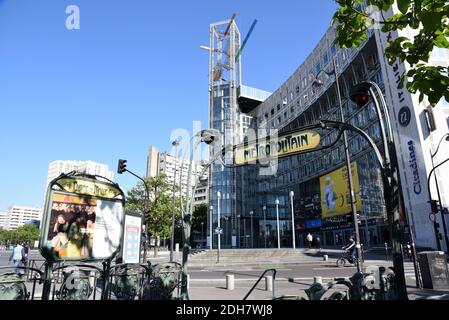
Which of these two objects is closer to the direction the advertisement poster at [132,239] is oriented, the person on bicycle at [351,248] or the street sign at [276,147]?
the street sign

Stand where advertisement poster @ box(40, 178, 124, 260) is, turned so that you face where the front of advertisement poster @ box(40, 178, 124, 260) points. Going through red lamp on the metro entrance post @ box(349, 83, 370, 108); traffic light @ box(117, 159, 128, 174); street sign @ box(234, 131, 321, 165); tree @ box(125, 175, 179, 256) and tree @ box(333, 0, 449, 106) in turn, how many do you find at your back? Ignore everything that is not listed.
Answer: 2

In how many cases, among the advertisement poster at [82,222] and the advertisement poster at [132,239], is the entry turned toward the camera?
2

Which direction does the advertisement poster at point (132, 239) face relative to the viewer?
toward the camera

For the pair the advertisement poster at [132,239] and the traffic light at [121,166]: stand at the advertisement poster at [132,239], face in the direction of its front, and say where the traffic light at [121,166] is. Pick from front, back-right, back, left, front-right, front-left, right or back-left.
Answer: back

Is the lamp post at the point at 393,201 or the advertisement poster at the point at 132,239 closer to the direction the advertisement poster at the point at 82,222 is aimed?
the lamp post

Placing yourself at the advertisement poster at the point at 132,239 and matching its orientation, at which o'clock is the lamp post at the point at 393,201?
The lamp post is roughly at 11 o'clock from the advertisement poster.

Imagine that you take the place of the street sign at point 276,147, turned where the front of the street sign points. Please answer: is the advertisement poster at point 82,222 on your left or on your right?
on your right

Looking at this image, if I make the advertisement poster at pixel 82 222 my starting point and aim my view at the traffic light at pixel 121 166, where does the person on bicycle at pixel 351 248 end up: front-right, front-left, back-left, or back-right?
front-right

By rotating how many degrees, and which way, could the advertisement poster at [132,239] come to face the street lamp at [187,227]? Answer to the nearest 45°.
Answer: approximately 45° to its left

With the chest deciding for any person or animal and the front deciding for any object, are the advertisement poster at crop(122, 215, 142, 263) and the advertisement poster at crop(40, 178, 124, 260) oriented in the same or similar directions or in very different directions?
same or similar directions

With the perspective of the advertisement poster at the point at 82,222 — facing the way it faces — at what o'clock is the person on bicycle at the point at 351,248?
The person on bicycle is roughly at 8 o'clock from the advertisement poster.

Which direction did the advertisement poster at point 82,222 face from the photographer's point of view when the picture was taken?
facing the viewer

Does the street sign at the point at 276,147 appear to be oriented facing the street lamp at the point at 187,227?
no

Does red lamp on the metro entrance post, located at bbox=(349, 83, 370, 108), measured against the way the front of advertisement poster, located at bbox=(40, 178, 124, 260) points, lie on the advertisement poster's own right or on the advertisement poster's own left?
on the advertisement poster's own left

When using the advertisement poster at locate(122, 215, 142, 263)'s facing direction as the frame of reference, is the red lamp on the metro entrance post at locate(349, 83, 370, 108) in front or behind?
in front
